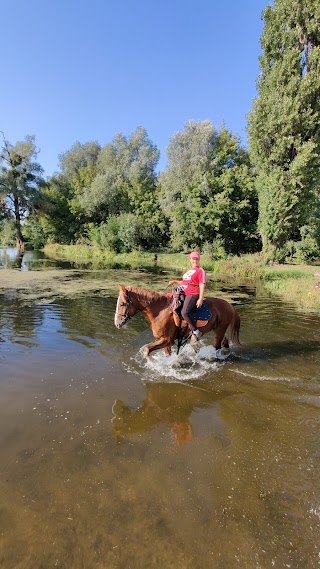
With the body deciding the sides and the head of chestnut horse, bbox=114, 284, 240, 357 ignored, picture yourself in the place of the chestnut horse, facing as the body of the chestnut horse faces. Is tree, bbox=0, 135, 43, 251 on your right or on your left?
on your right

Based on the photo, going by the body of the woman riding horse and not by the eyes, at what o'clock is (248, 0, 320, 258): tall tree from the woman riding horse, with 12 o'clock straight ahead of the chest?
The tall tree is roughly at 5 o'clock from the woman riding horse.

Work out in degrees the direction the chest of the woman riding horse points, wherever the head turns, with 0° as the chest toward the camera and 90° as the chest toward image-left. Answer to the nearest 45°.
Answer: approximately 45°

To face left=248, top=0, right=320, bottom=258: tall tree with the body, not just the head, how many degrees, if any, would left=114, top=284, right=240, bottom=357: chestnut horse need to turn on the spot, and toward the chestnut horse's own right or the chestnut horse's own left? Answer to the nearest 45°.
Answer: approximately 135° to the chestnut horse's own right

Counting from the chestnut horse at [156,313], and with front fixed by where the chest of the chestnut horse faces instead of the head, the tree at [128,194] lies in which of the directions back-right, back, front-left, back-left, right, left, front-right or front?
right

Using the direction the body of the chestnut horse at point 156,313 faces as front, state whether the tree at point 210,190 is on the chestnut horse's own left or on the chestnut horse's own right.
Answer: on the chestnut horse's own right

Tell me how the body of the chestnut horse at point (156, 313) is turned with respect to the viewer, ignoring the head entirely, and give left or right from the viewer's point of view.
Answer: facing to the left of the viewer
